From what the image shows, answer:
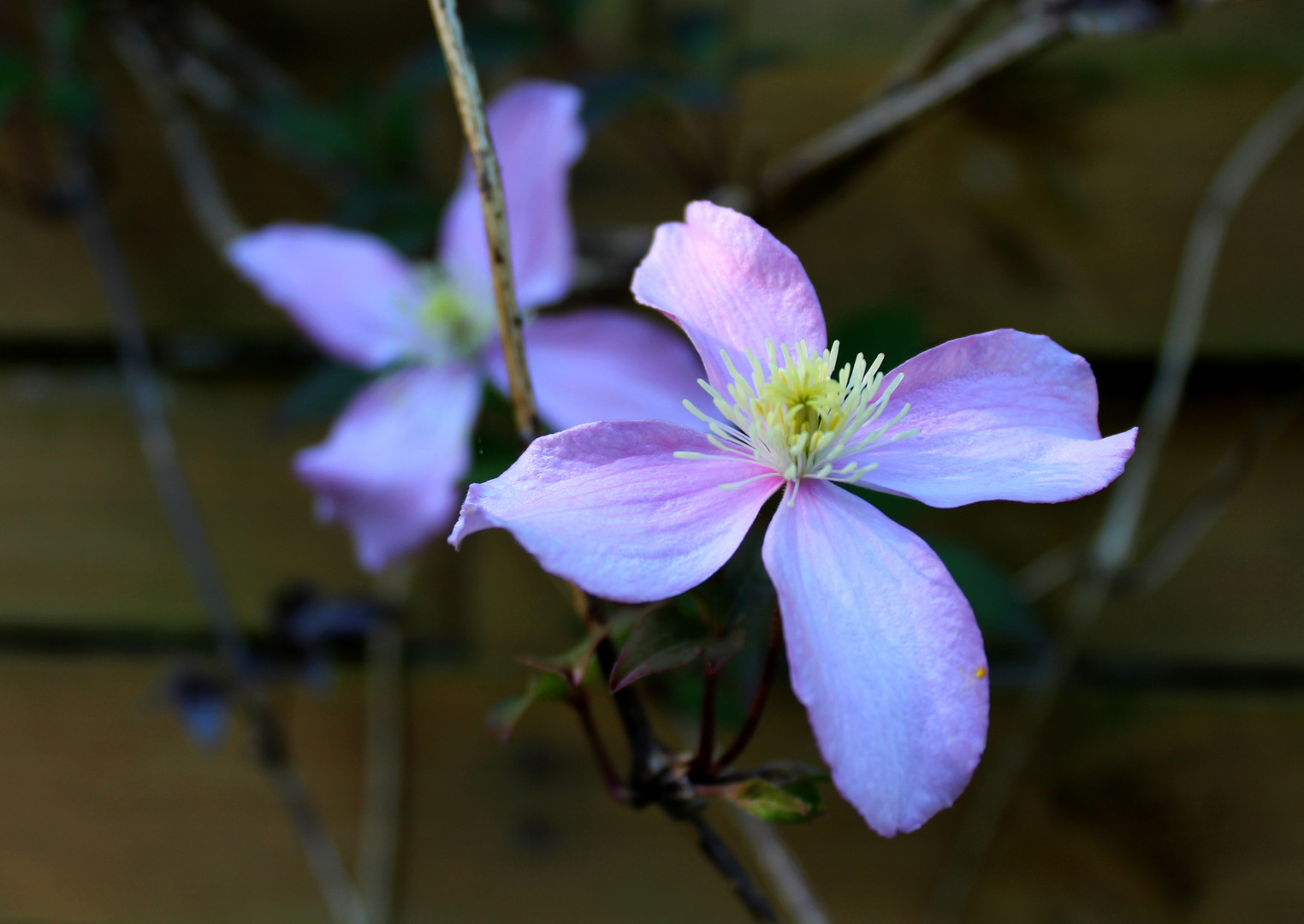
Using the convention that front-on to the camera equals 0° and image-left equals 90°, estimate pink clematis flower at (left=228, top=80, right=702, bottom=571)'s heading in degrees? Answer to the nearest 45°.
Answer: approximately 0°

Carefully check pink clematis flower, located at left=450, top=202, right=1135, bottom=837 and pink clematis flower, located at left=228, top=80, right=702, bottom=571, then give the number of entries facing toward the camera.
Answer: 2
